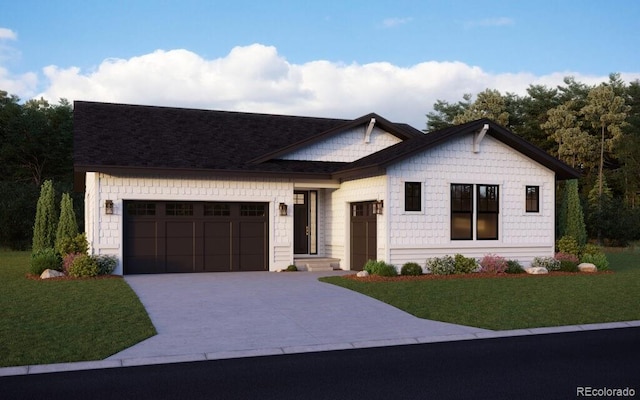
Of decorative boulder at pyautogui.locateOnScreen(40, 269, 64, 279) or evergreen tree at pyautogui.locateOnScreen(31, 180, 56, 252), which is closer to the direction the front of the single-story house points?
the decorative boulder

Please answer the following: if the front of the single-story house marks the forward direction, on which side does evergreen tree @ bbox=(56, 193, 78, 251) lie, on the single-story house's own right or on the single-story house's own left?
on the single-story house's own right

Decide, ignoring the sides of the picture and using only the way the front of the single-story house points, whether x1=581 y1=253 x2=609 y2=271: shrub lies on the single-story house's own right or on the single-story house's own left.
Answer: on the single-story house's own left

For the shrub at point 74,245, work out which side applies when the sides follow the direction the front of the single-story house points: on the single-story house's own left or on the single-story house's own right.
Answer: on the single-story house's own right

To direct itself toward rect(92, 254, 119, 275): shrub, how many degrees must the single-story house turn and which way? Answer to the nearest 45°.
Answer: approximately 90° to its right

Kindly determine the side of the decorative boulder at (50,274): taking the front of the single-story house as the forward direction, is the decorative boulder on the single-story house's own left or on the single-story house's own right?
on the single-story house's own right

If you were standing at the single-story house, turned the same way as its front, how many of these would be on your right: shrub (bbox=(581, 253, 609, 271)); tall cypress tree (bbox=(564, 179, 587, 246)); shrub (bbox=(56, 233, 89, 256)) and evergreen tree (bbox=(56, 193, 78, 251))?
2

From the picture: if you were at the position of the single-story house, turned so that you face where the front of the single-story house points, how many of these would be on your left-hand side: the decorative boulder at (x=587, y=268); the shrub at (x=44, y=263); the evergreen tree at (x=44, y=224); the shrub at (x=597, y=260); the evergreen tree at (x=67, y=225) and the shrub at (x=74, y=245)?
2

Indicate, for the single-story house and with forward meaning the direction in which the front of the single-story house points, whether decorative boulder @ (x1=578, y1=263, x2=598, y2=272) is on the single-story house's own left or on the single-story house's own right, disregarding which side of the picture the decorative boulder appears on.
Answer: on the single-story house's own left

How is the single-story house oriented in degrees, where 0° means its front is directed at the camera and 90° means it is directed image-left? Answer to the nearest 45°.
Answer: approximately 0°

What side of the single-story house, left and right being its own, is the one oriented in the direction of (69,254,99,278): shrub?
right

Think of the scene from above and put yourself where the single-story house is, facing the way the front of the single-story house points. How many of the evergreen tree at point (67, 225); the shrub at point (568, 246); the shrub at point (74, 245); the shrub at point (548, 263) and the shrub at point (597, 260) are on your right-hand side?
2

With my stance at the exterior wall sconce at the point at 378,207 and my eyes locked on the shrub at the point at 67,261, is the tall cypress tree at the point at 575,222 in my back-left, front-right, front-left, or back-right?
back-right

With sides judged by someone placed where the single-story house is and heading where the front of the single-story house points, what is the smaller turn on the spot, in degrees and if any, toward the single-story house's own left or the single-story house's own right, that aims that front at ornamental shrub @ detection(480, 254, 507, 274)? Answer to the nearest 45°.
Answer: approximately 90° to the single-story house's own left

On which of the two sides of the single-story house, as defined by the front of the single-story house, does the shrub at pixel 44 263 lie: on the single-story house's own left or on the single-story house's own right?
on the single-story house's own right

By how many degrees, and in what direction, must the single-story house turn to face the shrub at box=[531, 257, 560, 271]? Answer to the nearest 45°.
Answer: approximately 90° to its left

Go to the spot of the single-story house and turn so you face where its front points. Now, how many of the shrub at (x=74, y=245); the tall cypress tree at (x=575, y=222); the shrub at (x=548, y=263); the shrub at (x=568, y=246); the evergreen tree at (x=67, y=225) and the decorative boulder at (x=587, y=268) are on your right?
2
